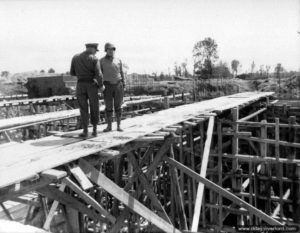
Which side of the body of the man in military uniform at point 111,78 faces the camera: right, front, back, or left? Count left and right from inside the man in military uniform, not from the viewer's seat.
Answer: front

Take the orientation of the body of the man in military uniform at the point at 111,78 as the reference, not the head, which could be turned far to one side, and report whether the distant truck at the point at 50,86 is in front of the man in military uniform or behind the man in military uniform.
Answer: behind

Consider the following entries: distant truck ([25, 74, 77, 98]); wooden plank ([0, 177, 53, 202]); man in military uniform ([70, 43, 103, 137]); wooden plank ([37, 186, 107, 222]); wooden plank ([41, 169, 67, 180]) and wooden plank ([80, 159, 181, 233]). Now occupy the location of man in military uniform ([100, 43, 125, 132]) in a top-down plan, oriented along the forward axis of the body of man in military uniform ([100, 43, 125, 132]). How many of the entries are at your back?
1

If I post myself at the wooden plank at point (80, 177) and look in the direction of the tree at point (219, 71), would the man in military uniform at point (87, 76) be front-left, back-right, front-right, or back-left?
front-left

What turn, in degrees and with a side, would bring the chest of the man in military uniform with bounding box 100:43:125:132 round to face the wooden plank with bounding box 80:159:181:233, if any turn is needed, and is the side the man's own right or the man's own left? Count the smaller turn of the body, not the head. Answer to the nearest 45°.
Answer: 0° — they already face it

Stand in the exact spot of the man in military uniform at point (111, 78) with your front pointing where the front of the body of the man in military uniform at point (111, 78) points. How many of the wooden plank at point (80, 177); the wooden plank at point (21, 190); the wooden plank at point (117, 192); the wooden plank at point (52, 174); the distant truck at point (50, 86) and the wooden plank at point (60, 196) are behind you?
1

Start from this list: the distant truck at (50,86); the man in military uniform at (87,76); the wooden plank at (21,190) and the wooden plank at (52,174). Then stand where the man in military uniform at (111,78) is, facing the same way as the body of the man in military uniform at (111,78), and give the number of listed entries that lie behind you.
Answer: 1

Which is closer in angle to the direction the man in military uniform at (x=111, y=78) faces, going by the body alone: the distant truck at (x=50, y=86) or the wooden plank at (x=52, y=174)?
the wooden plank

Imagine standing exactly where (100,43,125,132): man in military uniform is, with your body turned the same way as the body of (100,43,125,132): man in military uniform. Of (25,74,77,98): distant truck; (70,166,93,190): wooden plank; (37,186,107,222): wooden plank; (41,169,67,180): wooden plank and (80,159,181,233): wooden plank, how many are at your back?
1

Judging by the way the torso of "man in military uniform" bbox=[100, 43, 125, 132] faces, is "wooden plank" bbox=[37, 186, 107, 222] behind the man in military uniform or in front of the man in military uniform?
in front

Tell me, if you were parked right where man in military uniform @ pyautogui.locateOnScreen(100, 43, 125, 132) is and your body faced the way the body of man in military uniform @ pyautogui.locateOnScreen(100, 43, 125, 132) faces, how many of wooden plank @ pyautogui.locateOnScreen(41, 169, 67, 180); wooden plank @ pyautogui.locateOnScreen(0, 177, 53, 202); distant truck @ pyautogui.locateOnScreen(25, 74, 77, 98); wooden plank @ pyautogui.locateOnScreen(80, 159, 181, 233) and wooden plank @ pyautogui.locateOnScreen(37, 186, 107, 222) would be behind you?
1

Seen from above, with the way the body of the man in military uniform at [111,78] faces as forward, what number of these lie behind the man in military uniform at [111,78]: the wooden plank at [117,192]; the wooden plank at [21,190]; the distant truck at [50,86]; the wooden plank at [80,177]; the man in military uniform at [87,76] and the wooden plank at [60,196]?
1

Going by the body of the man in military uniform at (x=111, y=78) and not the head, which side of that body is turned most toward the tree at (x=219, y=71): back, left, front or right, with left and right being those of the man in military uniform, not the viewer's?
back
